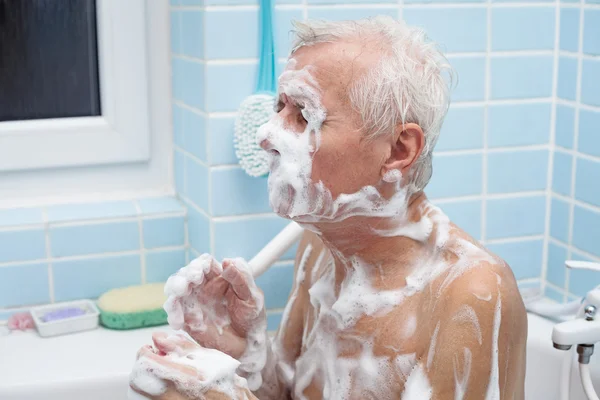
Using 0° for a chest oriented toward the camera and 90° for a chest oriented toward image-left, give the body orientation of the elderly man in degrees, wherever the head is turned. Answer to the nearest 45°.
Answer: approximately 45°

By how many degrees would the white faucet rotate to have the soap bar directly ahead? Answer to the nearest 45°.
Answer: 0° — it already faces it

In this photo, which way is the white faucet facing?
to the viewer's left

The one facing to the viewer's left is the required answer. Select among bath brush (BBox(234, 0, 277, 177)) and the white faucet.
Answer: the white faucet

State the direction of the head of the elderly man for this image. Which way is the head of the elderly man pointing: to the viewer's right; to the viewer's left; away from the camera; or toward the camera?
to the viewer's left

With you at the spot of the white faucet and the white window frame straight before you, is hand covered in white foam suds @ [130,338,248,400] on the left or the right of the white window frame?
left
